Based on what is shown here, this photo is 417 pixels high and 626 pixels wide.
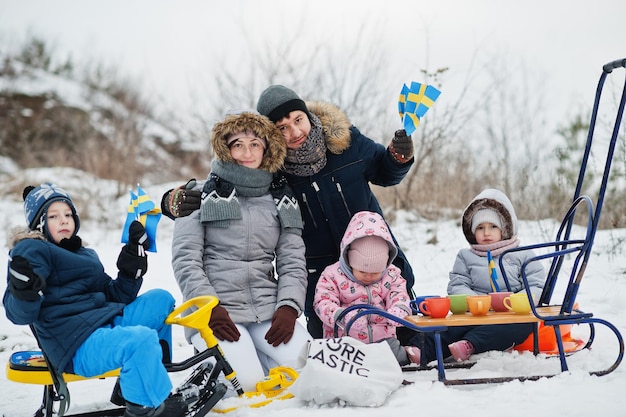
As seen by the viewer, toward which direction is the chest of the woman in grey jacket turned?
toward the camera

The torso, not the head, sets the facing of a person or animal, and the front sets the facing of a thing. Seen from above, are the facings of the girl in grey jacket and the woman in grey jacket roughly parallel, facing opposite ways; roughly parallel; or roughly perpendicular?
roughly parallel

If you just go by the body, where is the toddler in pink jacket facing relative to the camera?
toward the camera

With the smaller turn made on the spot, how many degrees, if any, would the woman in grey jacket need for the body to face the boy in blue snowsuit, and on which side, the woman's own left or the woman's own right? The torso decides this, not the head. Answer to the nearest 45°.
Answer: approximately 45° to the woman's own right

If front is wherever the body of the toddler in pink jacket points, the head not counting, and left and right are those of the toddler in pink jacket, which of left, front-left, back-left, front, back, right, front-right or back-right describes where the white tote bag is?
front

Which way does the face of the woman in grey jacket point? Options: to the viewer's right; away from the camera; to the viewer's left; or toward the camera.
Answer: toward the camera

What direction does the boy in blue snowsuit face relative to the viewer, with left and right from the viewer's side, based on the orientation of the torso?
facing the viewer and to the right of the viewer

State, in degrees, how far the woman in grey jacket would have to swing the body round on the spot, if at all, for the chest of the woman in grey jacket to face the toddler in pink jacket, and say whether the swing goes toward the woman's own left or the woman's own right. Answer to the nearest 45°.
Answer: approximately 90° to the woman's own left

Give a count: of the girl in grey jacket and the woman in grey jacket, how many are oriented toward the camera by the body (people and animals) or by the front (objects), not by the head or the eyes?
2

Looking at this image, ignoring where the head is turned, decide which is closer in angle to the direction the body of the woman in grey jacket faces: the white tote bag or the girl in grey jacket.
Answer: the white tote bag

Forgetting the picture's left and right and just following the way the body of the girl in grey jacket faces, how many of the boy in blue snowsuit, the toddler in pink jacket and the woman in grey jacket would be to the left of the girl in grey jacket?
0

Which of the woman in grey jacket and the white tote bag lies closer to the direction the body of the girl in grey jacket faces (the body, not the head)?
the white tote bag

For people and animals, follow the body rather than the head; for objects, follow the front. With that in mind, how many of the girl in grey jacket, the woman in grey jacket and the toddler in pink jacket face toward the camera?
3

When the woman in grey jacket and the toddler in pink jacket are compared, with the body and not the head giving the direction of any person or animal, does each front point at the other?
no

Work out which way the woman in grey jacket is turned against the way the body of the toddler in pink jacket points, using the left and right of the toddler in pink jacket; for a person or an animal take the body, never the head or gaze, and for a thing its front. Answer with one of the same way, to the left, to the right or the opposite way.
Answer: the same way

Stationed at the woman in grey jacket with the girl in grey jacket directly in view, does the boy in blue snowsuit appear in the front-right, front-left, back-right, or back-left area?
back-right

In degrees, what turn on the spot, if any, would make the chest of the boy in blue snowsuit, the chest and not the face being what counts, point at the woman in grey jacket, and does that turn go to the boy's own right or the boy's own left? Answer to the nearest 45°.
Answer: approximately 90° to the boy's own left
